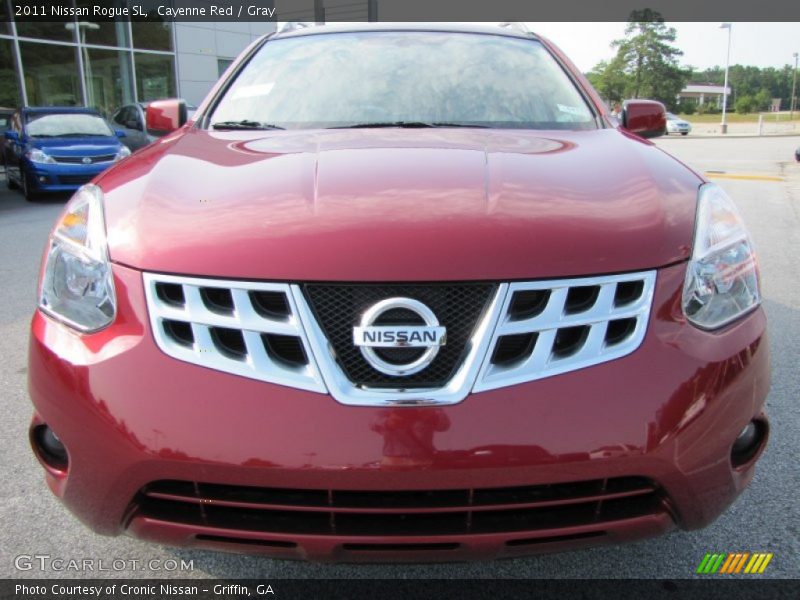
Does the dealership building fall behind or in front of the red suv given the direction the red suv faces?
behind

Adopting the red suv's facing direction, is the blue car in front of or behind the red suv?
behind

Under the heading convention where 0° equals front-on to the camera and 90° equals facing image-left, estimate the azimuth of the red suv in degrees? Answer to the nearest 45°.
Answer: approximately 0°

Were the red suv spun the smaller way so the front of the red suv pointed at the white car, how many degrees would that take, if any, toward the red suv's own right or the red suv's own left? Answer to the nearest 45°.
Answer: approximately 180°
